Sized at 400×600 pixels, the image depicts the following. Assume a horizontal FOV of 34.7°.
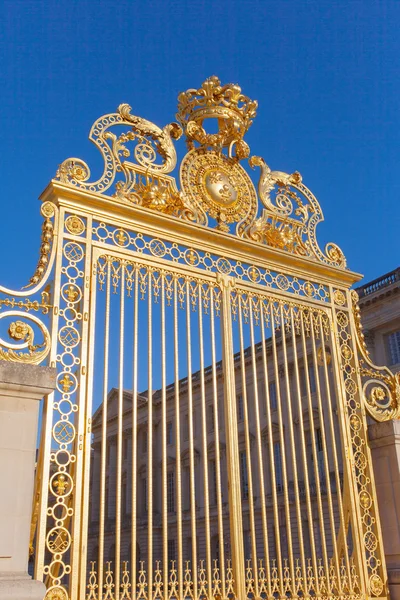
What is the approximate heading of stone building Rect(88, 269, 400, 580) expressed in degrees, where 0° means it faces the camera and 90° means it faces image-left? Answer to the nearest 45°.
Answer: approximately 45°

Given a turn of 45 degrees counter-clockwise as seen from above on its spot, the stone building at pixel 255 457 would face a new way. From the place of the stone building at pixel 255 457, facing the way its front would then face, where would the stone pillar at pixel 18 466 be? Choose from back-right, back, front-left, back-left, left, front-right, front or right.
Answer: front
